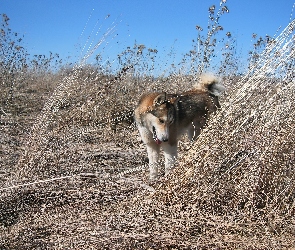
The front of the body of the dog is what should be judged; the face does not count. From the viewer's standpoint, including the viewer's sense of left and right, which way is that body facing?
facing the viewer and to the left of the viewer
